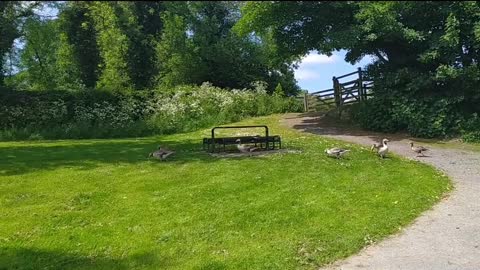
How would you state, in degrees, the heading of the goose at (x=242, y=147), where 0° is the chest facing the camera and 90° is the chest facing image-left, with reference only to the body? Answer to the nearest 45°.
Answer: approximately 90°
